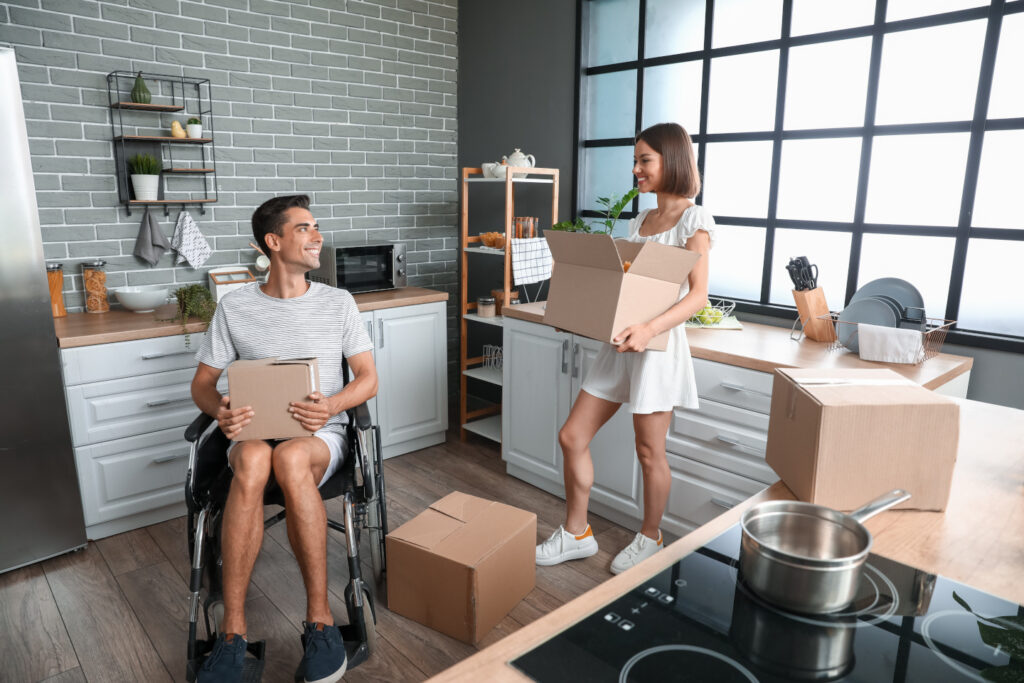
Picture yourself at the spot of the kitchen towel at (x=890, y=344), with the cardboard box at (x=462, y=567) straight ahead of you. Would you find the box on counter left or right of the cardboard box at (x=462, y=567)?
left

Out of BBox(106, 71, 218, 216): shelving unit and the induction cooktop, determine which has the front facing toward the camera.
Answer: the shelving unit

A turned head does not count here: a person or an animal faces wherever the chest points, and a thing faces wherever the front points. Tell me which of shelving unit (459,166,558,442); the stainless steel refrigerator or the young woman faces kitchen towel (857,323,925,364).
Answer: the stainless steel refrigerator

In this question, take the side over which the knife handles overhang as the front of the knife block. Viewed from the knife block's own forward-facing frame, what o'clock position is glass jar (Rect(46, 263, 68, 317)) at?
The glass jar is roughly at 1 o'clock from the knife block.

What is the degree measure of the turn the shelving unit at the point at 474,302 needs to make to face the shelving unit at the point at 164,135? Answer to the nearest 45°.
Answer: approximately 45° to its right

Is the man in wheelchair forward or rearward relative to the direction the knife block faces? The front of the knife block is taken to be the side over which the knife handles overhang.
forward

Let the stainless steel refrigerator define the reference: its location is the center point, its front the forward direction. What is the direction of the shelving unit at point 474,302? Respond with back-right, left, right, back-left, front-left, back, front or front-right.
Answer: front-left

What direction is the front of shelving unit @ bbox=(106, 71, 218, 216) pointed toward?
toward the camera

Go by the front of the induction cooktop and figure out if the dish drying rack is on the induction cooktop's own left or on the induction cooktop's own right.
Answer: on the induction cooktop's own right

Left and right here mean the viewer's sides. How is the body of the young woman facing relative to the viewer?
facing the viewer and to the left of the viewer

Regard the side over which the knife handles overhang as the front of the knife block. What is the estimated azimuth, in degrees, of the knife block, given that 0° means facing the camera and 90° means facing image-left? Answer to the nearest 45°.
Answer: approximately 45°

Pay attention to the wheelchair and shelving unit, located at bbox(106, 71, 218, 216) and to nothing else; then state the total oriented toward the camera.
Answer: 2

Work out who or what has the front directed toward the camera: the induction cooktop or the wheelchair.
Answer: the wheelchair

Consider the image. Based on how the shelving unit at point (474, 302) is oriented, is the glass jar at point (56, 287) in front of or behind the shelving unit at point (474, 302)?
in front

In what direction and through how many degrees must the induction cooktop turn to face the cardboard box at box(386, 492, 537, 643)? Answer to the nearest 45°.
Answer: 0° — it already faces it

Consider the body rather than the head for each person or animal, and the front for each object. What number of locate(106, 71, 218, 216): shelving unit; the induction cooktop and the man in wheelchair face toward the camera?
2

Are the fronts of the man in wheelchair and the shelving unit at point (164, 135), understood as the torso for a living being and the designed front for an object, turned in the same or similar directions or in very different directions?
same or similar directions

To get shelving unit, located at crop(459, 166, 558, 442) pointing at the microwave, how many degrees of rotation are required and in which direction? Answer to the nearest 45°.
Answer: approximately 45° to its right

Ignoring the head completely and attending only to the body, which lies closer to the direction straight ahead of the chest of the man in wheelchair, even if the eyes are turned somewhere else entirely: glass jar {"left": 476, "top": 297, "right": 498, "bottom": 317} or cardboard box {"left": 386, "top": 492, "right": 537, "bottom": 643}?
the cardboard box

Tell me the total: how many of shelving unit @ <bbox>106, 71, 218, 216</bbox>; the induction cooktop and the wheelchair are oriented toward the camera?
2
